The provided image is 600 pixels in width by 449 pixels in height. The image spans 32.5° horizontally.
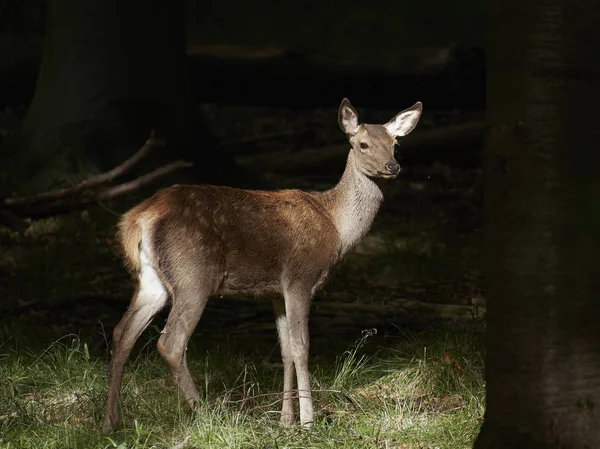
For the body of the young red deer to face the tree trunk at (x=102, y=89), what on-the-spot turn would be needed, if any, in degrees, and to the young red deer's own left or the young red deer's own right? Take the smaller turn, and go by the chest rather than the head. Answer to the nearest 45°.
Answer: approximately 90° to the young red deer's own left

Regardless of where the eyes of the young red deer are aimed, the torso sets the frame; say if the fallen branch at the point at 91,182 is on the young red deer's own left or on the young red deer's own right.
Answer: on the young red deer's own left

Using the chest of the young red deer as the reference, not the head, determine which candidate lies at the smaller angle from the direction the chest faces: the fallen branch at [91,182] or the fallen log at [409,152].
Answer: the fallen log

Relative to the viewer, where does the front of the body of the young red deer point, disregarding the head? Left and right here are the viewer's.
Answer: facing to the right of the viewer

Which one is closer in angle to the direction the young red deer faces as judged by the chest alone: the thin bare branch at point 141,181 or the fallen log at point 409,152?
the fallen log

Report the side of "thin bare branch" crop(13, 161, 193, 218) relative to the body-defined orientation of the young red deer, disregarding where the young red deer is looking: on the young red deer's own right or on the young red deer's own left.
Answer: on the young red deer's own left

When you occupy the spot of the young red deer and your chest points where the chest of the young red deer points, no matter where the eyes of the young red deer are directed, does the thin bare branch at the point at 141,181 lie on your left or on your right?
on your left

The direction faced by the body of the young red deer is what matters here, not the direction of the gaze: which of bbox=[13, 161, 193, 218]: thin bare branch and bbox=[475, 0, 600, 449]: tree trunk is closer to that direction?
the tree trunk
